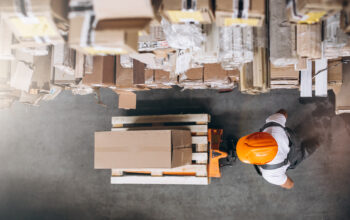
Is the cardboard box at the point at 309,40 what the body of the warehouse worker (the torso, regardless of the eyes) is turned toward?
no

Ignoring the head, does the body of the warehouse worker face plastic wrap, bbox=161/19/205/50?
no

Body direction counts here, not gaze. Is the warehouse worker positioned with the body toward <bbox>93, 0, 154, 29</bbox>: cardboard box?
no

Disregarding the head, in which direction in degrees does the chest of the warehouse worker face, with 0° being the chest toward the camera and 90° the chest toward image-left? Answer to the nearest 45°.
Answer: approximately 90°
